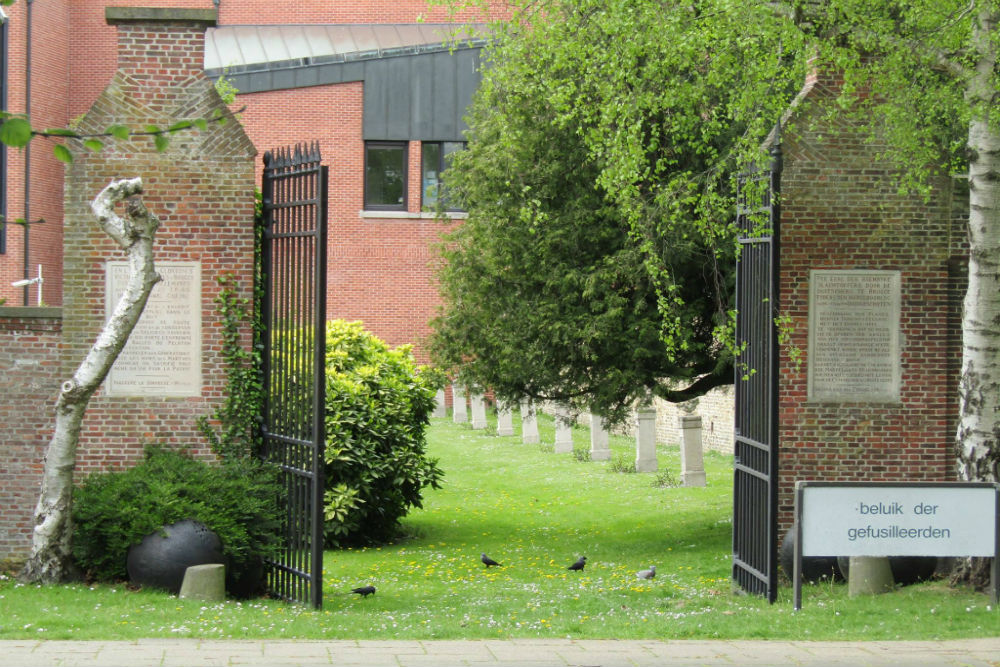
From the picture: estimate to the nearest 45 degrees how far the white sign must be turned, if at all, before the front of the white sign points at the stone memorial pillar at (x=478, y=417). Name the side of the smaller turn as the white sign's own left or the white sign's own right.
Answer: approximately 135° to the white sign's own right

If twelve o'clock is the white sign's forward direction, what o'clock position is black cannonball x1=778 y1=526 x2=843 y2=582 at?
The black cannonball is roughly at 5 o'clock from the white sign.

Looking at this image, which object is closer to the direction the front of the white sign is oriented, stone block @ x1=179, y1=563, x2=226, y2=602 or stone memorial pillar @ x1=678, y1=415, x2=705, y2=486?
the stone block

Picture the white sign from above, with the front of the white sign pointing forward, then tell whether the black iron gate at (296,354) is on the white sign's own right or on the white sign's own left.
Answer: on the white sign's own right

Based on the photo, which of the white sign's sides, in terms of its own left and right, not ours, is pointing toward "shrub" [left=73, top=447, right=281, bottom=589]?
right

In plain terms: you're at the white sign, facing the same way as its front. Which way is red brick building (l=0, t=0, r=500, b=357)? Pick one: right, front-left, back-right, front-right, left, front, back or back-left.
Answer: back-right

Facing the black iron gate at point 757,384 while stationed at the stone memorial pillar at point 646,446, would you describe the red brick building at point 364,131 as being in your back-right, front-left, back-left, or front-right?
back-right

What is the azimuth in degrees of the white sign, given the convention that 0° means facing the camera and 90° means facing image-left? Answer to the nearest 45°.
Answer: approximately 0°

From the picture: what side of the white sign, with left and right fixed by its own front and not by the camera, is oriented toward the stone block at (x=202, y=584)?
right

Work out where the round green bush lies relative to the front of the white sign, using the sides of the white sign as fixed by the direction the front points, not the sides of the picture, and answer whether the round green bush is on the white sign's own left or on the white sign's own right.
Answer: on the white sign's own right
